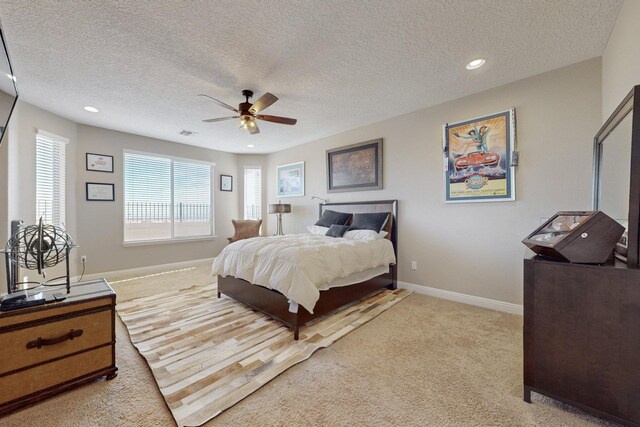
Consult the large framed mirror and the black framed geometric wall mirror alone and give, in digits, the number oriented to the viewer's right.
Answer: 1

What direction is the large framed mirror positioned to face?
to the viewer's left

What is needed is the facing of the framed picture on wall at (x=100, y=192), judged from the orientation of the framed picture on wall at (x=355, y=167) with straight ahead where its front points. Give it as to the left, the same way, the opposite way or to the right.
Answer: to the left

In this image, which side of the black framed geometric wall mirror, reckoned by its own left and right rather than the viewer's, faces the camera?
right

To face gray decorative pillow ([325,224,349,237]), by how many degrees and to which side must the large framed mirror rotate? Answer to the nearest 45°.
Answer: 0° — it already faces it

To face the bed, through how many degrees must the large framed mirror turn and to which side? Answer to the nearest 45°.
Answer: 0° — it already faces it

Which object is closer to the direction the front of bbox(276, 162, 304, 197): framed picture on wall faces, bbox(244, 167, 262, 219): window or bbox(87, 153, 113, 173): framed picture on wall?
the framed picture on wall

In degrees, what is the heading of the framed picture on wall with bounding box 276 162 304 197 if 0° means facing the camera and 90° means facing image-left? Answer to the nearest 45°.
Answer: approximately 45°

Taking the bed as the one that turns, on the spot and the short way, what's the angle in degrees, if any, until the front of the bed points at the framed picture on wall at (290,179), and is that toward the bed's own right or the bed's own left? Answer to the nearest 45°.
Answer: approximately 135° to the bed's own right

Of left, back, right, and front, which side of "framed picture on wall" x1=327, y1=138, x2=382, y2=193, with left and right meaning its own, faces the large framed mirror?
left
